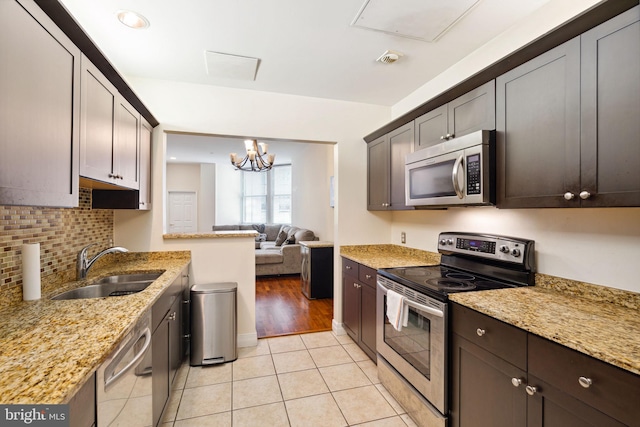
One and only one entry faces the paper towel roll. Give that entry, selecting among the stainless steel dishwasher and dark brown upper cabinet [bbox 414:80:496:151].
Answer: the dark brown upper cabinet

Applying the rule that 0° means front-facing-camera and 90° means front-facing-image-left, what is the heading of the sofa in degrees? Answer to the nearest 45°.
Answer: approximately 45°

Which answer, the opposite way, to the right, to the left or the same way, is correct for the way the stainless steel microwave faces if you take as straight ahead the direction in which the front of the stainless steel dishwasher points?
the opposite way

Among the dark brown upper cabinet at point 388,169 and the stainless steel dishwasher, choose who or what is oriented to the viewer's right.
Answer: the stainless steel dishwasher

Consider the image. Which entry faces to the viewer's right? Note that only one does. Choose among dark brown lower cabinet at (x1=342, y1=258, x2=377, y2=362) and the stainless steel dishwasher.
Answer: the stainless steel dishwasher

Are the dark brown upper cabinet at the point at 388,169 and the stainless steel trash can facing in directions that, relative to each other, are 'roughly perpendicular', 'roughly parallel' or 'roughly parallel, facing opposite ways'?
roughly perpendicular

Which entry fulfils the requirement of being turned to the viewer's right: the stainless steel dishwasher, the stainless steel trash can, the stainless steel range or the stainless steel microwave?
the stainless steel dishwasher

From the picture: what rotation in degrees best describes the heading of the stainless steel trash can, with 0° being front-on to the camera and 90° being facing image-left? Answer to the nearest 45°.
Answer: approximately 0°

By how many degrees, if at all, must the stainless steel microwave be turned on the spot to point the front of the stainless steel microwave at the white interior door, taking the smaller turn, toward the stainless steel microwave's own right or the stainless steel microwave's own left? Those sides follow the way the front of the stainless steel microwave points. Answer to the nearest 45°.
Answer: approximately 90° to the stainless steel microwave's own right

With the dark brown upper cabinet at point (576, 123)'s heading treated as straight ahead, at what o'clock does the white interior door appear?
The white interior door is roughly at 2 o'clock from the dark brown upper cabinet.
